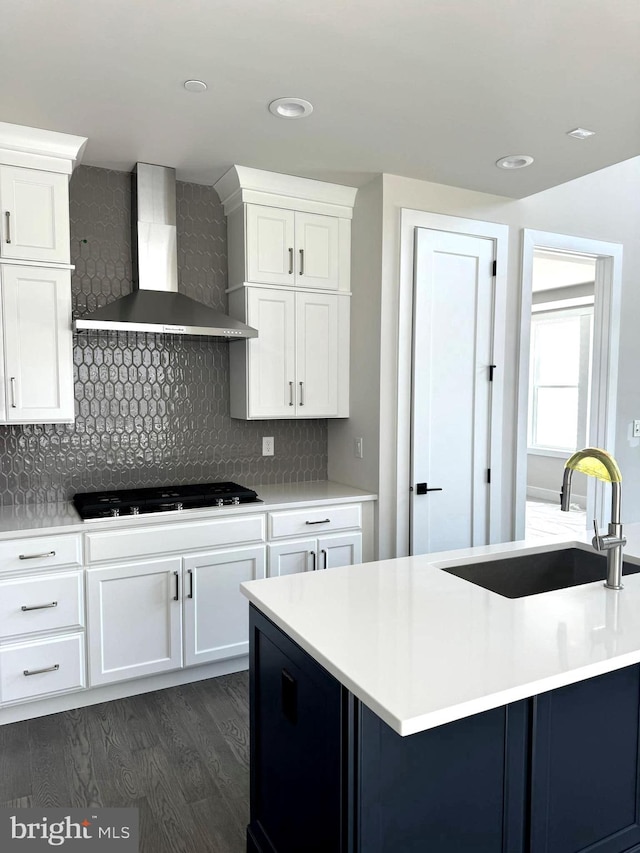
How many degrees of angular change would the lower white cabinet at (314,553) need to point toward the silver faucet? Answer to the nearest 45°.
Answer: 0° — it already faces it

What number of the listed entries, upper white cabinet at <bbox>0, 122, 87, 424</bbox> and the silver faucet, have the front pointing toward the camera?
1

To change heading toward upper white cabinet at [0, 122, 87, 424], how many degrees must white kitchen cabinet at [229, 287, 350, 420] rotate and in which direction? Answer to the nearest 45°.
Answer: approximately 90° to its right

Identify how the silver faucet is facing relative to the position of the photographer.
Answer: facing away from the viewer and to the left of the viewer

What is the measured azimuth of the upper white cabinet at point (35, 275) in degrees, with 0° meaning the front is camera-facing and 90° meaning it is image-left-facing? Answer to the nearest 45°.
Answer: approximately 0°

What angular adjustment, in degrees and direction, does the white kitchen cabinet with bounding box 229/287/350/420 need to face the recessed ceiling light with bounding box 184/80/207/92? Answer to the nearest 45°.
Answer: approximately 45° to its right

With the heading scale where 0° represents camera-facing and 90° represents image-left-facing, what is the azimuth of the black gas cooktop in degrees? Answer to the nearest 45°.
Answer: approximately 315°

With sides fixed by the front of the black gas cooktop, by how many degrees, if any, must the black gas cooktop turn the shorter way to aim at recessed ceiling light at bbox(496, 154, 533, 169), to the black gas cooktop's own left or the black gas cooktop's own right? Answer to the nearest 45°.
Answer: approximately 45° to the black gas cooktop's own left
